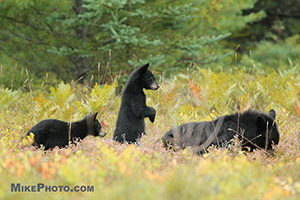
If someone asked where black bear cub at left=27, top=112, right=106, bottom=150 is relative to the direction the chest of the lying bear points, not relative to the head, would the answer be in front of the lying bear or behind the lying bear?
behind

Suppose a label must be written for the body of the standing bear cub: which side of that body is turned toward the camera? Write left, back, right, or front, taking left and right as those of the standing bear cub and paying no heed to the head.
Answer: right

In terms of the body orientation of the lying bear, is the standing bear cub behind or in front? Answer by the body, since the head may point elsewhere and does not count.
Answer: behind

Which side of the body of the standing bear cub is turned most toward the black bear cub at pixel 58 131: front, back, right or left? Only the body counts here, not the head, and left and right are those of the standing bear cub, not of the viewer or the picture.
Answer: back

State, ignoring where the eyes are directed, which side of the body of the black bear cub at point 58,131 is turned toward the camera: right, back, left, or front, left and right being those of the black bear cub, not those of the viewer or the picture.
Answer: right

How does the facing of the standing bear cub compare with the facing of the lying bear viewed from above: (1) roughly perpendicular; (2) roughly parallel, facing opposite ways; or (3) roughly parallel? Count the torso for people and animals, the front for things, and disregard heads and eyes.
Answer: roughly parallel

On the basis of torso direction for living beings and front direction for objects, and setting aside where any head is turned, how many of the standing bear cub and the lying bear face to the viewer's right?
2

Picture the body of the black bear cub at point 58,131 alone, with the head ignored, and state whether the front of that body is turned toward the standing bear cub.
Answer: yes

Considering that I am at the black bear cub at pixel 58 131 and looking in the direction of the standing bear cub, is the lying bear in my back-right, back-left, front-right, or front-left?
front-right

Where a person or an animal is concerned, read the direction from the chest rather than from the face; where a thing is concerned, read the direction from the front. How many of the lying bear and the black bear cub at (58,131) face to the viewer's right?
2

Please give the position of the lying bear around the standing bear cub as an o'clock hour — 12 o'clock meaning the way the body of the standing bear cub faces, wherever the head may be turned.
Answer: The lying bear is roughly at 1 o'clock from the standing bear cub.

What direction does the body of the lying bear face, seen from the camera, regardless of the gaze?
to the viewer's right

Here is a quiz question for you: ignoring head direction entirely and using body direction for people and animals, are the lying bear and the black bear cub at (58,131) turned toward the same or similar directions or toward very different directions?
same or similar directions

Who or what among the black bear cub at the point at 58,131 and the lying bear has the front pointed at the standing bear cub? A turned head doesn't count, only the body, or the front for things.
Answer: the black bear cub

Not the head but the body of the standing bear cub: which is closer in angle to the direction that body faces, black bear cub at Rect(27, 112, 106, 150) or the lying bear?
the lying bear
